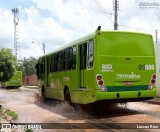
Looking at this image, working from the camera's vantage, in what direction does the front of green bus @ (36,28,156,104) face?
facing away from the viewer and to the left of the viewer

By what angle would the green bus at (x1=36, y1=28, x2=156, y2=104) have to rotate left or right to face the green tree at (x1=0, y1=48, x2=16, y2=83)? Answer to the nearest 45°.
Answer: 0° — it already faces it
